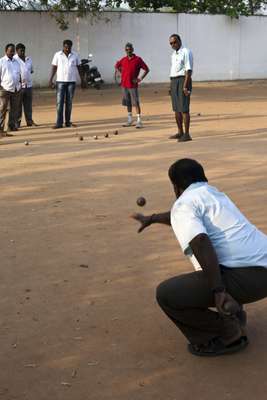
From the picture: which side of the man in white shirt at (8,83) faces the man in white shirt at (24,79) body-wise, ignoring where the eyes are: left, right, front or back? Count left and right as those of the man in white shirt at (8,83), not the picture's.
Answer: left

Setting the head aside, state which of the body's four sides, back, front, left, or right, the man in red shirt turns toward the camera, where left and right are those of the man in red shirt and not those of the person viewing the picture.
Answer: front

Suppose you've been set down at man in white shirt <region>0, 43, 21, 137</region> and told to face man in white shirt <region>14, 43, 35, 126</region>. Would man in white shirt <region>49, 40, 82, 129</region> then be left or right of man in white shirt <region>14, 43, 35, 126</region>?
right

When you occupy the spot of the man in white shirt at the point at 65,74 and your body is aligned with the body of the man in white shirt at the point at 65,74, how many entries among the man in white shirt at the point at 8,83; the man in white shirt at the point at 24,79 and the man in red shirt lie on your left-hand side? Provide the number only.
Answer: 1

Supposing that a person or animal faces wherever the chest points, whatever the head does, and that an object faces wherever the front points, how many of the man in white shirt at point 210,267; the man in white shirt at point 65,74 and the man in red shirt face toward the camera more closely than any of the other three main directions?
2

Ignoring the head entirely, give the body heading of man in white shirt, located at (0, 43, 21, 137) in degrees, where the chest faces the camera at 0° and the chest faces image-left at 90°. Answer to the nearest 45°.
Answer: approximately 315°

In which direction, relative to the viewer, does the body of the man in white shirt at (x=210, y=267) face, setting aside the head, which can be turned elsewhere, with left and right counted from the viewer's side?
facing away from the viewer and to the left of the viewer

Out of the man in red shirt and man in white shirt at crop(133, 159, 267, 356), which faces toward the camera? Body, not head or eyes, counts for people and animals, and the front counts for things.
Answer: the man in red shirt

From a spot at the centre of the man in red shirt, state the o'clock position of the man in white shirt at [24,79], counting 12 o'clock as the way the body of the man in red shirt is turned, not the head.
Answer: The man in white shirt is roughly at 3 o'clock from the man in red shirt.

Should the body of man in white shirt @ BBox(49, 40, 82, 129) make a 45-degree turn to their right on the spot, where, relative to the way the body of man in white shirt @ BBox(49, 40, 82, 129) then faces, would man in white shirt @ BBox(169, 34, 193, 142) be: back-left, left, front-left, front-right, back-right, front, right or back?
left

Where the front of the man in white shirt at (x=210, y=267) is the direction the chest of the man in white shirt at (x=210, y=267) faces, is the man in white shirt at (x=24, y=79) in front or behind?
in front

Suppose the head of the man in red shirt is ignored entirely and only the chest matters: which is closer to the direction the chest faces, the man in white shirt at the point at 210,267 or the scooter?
the man in white shirt

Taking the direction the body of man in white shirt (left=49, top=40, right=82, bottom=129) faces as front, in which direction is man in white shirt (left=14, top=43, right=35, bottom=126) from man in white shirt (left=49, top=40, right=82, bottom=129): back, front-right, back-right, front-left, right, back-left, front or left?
right

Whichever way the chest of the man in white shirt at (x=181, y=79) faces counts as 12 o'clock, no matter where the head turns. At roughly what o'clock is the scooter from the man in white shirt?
The scooter is roughly at 4 o'clock from the man in white shirt.

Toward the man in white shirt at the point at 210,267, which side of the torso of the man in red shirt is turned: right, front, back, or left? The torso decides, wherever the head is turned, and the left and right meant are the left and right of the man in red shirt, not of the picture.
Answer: front

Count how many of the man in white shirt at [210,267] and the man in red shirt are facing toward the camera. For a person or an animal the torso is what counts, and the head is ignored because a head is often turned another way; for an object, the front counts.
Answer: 1

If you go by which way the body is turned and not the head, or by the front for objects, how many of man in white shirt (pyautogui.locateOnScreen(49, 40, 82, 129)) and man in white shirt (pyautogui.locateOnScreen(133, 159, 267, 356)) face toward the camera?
1

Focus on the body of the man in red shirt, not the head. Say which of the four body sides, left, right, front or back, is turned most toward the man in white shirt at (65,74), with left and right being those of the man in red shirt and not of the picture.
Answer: right

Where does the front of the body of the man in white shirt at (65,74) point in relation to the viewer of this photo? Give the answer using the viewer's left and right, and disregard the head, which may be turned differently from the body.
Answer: facing the viewer

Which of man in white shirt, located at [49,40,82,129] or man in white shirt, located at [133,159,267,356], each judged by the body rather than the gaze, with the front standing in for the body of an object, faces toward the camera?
man in white shirt, located at [49,40,82,129]

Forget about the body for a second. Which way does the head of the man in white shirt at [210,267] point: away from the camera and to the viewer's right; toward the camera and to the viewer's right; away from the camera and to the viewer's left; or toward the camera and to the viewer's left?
away from the camera and to the viewer's left
